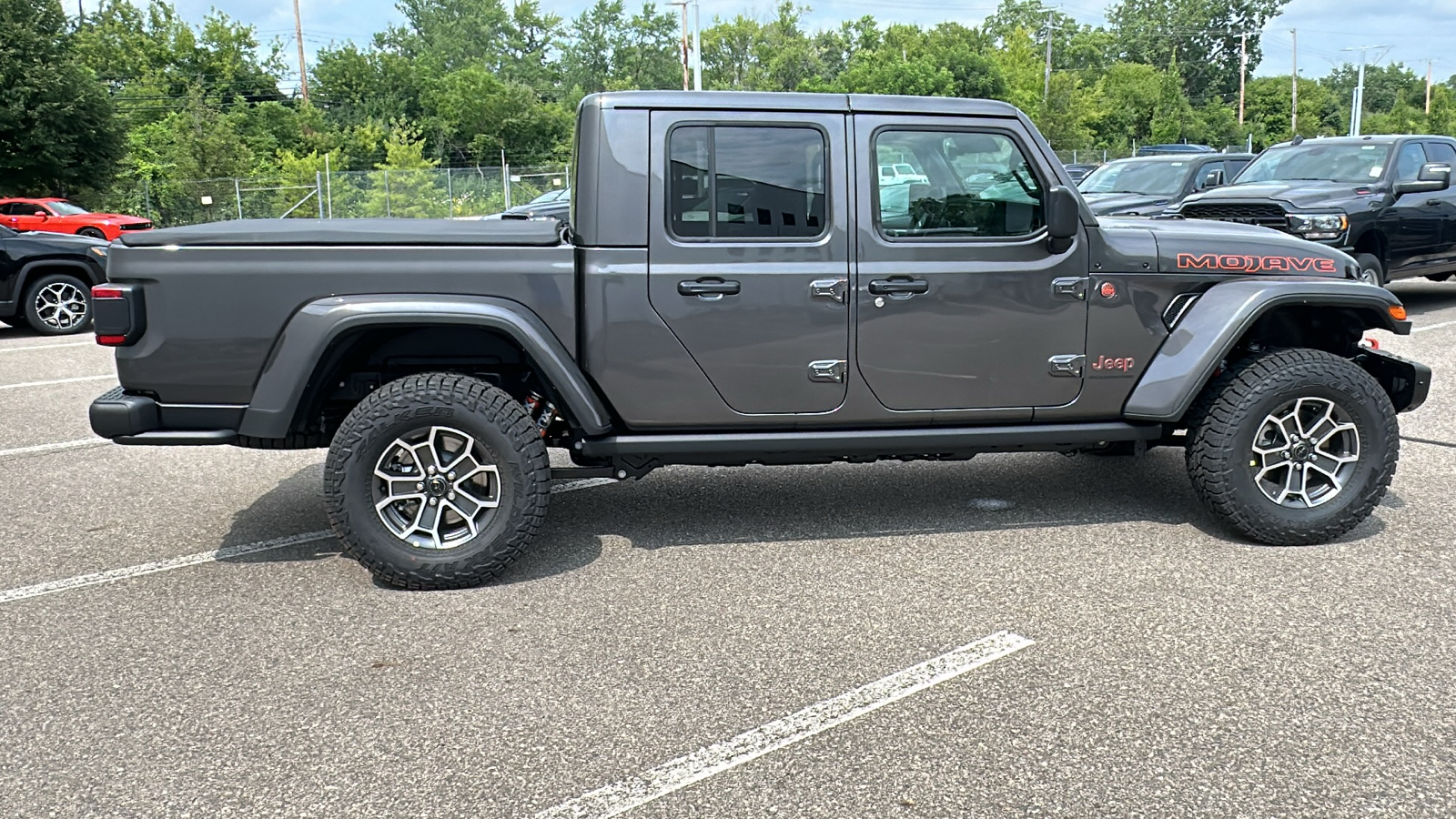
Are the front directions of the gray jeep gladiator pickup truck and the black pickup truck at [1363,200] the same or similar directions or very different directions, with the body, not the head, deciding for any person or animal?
very different directions

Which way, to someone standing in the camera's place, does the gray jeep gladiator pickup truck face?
facing to the right of the viewer

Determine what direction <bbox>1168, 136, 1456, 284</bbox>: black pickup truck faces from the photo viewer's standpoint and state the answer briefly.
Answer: facing the viewer and to the left of the viewer

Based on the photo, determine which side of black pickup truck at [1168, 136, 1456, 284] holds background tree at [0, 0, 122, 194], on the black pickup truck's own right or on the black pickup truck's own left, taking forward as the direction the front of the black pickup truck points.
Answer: on the black pickup truck's own right

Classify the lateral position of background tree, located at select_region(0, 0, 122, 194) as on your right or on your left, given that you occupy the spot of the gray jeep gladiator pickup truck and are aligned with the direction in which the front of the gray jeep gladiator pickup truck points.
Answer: on your left

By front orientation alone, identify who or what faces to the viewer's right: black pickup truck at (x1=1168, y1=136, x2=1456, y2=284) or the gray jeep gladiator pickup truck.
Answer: the gray jeep gladiator pickup truck

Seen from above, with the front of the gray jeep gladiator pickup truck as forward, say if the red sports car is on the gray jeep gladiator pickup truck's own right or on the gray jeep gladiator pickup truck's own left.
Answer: on the gray jeep gladiator pickup truck's own left

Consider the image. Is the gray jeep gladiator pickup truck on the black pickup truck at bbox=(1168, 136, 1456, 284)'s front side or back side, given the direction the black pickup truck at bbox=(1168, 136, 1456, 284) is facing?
on the front side

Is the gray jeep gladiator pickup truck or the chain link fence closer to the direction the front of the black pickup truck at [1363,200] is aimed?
the gray jeep gladiator pickup truck

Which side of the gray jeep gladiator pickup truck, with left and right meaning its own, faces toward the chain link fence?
left

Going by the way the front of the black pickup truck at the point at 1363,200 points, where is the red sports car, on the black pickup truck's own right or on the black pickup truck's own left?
on the black pickup truck's own right

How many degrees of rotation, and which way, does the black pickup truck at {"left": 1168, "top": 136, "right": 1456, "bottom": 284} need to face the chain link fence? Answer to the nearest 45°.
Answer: approximately 90° to its right

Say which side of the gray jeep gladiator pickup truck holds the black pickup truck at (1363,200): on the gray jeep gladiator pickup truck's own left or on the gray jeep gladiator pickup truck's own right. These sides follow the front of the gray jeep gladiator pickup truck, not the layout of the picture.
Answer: on the gray jeep gladiator pickup truck's own left

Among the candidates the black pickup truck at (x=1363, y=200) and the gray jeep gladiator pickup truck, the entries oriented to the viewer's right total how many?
1

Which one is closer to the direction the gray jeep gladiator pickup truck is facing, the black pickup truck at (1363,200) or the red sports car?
the black pickup truck
